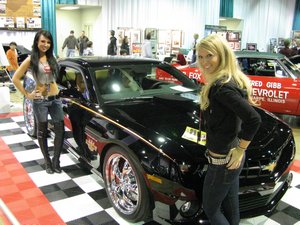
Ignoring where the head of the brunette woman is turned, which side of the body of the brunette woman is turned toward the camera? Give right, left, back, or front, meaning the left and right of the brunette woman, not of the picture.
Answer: front

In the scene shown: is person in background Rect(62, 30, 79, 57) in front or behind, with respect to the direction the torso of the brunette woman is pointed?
behind

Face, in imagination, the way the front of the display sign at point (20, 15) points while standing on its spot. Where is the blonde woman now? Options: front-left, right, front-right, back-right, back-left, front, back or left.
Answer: front

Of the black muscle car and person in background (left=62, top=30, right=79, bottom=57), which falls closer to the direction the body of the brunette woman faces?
the black muscle car

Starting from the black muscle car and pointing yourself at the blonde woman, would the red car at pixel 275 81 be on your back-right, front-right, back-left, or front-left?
back-left

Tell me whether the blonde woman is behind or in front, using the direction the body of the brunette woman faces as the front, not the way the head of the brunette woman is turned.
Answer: in front

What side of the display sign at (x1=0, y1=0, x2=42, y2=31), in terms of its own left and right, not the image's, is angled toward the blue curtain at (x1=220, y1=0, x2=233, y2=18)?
left

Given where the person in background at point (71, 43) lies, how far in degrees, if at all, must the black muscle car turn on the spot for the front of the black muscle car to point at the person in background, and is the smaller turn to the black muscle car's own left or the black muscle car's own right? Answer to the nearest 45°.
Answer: approximately 135° to the black muscle car's own left

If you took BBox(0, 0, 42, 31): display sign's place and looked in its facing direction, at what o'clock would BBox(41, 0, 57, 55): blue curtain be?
The blue curtain is roughly at 8 o'clock from the display sign.

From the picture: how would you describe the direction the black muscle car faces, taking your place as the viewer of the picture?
facing the viewer and to the right of the viewer
